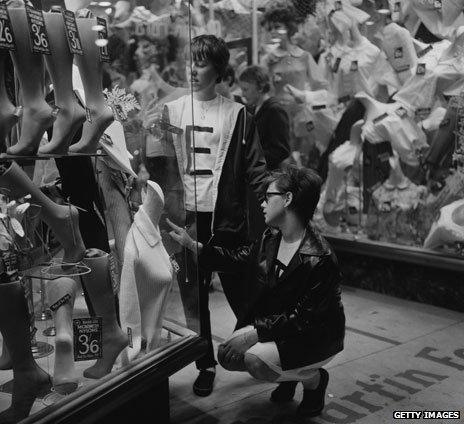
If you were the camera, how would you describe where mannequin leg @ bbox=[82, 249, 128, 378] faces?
facing to the left of the viewer

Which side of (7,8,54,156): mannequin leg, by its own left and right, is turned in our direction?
left

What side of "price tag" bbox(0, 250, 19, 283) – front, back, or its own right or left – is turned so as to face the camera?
front

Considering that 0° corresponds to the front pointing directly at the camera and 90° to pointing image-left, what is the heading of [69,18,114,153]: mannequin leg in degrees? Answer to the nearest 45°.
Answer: approximately 90°

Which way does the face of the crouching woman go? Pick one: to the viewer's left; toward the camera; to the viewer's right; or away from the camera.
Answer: to the viewer's left

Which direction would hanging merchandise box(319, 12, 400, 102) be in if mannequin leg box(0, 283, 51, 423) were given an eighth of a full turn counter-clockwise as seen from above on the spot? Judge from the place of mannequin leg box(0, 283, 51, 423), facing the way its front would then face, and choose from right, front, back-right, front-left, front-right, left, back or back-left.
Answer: back

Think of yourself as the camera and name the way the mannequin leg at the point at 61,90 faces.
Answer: facing to the left of the viewer

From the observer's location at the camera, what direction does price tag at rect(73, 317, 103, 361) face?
facing the viewer
